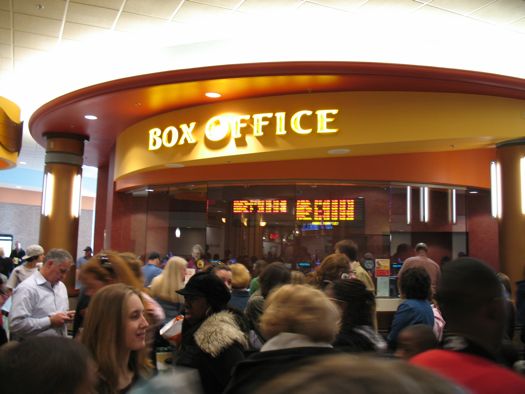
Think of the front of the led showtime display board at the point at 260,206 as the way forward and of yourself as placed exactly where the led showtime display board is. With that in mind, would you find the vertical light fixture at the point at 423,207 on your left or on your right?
on your left

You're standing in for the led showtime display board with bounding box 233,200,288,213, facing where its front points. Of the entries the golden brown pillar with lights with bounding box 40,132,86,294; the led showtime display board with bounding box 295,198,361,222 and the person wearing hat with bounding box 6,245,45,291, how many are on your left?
1

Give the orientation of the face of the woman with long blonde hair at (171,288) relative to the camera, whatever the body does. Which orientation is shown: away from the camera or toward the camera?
away from the camera

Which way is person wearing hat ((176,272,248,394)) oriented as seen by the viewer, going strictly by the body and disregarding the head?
to the viewer's left

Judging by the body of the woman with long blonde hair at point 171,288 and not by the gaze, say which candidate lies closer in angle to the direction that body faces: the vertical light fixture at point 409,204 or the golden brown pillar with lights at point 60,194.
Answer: the vertical light fixture

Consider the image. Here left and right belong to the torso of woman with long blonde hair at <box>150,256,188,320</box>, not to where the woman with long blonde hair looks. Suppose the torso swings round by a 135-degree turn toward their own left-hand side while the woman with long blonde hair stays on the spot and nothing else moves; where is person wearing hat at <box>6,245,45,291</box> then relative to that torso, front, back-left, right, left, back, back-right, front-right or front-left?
front-right

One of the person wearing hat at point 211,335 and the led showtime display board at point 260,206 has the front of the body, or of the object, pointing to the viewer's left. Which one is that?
the person wearing hat

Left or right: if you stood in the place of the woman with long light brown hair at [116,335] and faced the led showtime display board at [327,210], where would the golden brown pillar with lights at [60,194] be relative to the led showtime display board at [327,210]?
left

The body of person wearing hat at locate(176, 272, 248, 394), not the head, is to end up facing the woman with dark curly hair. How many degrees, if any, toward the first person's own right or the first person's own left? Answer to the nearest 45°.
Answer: approximately 135° to the first person's own right

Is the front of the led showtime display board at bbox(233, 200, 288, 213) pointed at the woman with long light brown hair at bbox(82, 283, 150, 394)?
yes

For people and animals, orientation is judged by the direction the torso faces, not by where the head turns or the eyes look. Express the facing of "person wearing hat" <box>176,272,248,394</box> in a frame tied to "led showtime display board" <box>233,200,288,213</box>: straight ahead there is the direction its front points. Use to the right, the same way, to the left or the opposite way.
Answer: to the right

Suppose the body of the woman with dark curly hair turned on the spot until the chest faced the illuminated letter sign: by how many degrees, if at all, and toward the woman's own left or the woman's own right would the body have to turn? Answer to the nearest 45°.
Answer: approximately 45° to the woman's own left

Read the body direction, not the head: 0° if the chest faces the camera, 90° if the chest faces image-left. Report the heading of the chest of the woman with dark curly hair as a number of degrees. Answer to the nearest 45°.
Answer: approximately 180°

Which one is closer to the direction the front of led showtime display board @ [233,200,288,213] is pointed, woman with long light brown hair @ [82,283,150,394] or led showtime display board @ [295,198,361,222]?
the woman with long light brown hair

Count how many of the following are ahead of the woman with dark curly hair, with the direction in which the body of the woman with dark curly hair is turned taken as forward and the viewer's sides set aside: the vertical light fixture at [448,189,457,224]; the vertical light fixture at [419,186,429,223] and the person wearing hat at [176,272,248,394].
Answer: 2

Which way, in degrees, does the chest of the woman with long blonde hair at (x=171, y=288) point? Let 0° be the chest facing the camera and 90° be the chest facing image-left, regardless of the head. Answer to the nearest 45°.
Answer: approximately 225°

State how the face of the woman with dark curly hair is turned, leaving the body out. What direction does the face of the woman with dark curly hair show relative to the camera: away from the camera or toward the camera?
away from the camera
